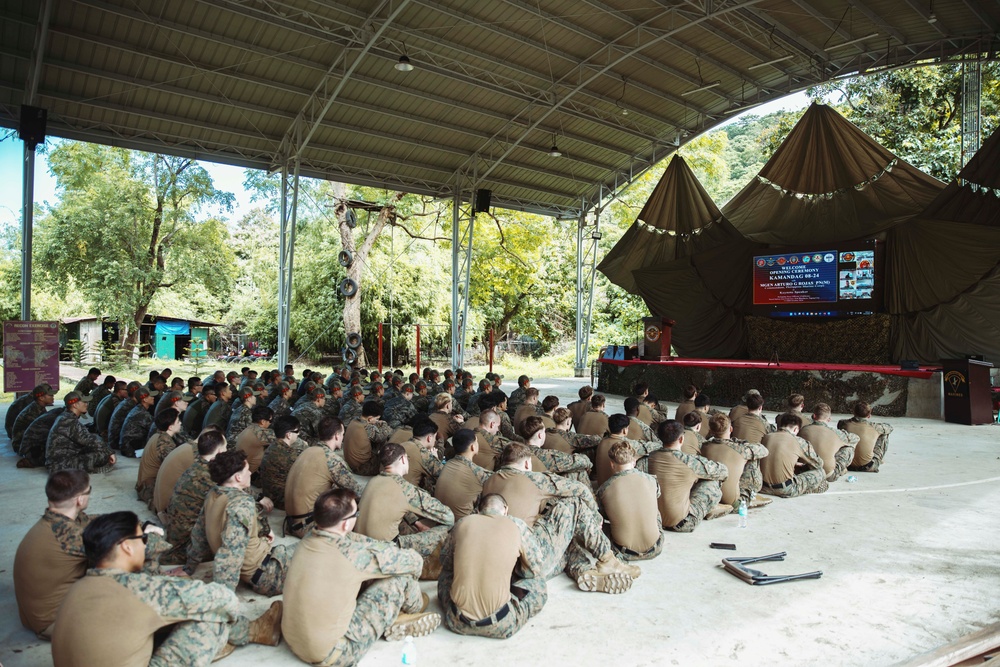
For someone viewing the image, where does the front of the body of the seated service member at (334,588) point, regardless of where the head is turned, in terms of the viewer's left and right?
facing away from the viewer and to the right of the viewer

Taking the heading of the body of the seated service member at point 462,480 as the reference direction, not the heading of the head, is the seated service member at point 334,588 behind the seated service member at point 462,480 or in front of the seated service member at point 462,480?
behind

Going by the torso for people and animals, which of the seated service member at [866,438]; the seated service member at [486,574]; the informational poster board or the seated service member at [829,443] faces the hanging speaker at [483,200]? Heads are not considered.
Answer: the seated service member at [486,574]

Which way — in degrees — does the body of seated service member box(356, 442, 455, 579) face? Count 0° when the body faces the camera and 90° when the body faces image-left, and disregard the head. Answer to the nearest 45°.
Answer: approximately 225°

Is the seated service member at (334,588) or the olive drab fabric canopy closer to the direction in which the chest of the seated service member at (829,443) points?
the olive drab fabric canopy

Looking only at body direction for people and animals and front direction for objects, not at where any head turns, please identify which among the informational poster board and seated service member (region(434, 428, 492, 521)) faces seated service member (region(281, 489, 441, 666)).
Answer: the informational poster board

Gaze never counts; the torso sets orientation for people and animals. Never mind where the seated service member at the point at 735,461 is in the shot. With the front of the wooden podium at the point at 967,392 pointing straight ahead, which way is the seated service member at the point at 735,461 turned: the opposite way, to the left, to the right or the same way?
the opposite way

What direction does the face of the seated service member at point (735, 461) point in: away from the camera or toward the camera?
away from the camera

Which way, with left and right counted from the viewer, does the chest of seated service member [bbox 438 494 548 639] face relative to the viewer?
facing away from the viewer

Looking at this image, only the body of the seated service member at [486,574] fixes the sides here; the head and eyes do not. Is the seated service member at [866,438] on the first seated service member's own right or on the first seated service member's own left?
on the first seated service member's own right

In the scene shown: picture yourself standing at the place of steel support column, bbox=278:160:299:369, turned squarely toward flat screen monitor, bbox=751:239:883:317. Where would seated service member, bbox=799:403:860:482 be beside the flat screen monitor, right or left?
right
